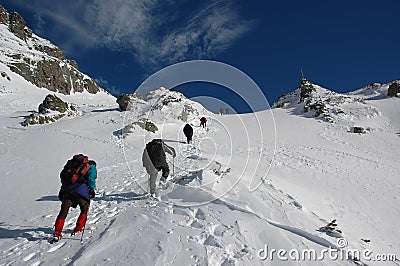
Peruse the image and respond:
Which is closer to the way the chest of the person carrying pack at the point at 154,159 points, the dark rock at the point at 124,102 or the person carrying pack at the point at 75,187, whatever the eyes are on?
the dark rock

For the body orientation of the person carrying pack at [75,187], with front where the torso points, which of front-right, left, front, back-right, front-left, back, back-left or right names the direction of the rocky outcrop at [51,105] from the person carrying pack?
front-left

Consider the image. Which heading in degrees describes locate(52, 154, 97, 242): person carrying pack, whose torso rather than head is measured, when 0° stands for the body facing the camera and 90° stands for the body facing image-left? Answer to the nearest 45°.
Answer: approximately 225°

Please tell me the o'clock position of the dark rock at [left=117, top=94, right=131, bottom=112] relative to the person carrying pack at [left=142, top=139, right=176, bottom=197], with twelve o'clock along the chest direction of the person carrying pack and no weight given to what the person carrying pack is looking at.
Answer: The dark rock is roughly at 10 o'clock from the person carrying pack.

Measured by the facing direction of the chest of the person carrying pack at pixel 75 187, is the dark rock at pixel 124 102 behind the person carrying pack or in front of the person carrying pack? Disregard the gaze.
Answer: in front

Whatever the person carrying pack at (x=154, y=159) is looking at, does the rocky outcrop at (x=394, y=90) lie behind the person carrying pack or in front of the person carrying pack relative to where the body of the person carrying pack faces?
in front

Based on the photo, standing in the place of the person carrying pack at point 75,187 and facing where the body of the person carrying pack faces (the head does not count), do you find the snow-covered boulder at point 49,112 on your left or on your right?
on your left

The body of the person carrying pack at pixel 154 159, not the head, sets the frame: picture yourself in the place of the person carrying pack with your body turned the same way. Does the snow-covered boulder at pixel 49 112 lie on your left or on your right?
on your left

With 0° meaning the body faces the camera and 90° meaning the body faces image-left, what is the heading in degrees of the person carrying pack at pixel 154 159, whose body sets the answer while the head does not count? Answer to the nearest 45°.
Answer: approximately 225°

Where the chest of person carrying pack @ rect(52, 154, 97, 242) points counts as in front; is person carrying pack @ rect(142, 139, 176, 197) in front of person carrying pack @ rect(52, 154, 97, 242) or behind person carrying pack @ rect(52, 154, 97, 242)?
in front

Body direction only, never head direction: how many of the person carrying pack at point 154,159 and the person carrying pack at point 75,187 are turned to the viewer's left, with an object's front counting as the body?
0
